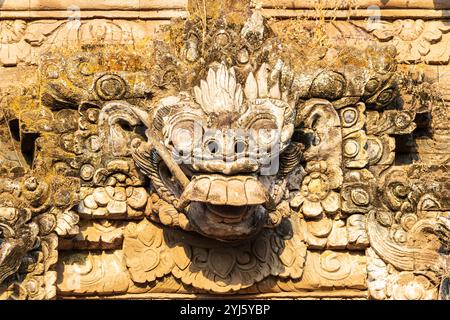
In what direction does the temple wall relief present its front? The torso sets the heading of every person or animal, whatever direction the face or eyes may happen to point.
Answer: toward the camera
